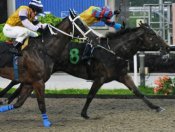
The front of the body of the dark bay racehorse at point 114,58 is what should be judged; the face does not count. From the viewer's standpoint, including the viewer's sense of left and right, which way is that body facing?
facing to the right of the viewer

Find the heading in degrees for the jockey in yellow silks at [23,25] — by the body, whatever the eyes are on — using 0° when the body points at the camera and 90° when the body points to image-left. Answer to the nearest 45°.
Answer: approximately 270°

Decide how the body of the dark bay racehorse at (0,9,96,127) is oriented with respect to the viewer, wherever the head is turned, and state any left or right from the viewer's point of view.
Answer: facing to the right of the viewer

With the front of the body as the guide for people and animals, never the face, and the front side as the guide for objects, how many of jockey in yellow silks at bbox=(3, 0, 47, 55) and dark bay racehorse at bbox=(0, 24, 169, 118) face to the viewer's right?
2

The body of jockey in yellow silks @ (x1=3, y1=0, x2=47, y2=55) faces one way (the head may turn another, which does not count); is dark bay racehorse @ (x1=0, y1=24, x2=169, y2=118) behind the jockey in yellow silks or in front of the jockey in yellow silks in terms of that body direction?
in front

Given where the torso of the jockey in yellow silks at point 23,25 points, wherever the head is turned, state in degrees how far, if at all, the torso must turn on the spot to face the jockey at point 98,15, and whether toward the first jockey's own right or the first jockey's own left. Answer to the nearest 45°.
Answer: approximately 45° to the first jockey's own left

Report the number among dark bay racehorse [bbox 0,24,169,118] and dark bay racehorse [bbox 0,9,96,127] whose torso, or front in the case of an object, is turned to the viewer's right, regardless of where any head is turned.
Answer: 2
